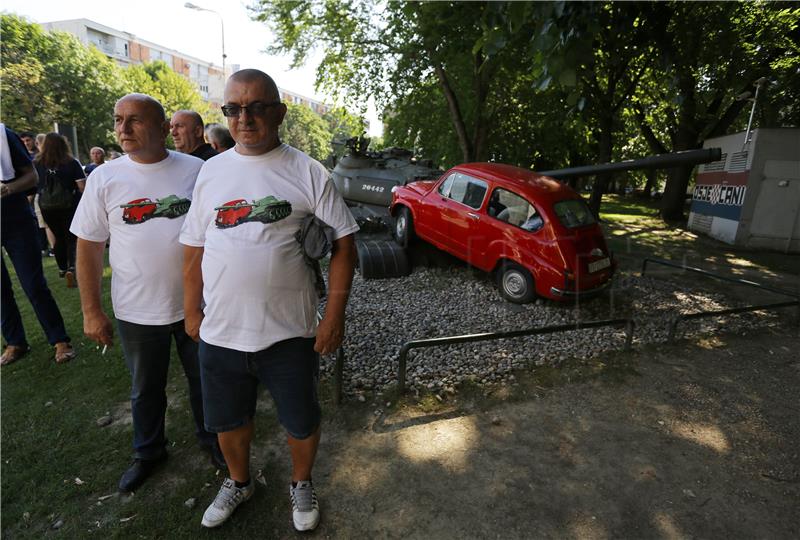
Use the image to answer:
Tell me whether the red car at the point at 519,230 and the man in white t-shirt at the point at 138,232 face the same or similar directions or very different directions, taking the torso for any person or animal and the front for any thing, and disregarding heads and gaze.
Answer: very different directions

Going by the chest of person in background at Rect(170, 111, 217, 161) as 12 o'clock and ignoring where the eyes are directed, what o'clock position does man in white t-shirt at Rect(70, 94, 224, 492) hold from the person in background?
The man in white t-shirt is roughly at 11 o'clock from the person in background.

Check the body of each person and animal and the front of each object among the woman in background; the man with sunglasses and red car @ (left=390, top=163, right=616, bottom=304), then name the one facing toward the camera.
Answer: the man with sunglasses

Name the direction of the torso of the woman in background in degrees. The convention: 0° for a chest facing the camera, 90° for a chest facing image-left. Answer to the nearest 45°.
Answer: approximately 180°

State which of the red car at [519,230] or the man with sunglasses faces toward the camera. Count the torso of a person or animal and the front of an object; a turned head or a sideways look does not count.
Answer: the man with sunglasses

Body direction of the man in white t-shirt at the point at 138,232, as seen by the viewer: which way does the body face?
toward the camera

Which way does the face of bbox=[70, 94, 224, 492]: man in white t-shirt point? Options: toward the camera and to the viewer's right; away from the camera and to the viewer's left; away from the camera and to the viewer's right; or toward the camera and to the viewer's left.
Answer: toward the camera and to the viewer's left

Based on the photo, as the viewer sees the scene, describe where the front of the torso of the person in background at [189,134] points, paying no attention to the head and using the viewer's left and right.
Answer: facing the viewer and to the left of the viewer

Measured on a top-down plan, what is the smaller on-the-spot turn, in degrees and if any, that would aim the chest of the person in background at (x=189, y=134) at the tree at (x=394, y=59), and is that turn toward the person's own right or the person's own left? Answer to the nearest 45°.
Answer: approximately 180°

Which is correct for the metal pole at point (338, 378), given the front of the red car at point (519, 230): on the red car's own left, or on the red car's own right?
on the red car's own left

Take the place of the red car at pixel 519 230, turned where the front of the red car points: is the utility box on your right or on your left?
on your right

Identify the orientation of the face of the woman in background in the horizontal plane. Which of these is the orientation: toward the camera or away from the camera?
away from the camera

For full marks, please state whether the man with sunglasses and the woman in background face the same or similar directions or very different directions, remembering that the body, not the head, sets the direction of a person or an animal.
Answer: very different directions

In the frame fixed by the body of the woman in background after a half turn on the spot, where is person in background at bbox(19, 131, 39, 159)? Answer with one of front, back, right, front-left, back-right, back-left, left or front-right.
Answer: back

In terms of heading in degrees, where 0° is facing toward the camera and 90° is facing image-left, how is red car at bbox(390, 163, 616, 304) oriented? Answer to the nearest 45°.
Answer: approximately 135°

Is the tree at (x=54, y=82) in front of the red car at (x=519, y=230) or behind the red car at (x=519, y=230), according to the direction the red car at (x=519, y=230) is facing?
in front

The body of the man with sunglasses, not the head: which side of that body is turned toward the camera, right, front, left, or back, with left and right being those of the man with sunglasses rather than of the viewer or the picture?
front
